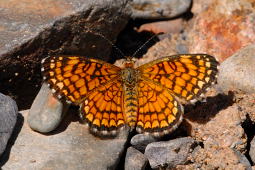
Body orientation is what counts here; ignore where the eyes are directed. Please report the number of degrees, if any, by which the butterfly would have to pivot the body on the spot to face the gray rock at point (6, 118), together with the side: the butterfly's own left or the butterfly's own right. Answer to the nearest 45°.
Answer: approximately 90° to the butterfly's own left

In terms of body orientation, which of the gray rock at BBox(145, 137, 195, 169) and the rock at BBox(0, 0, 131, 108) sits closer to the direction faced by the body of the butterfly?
the rock

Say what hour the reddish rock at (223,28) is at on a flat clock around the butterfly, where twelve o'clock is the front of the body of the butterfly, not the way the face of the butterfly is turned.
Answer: The reddish rock is roughly at 1 o'clock from the butterfly.

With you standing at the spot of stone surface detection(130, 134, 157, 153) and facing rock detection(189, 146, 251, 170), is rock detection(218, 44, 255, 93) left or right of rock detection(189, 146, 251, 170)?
left

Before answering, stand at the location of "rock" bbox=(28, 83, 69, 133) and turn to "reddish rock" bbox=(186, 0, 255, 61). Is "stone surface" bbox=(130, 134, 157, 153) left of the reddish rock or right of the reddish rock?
right

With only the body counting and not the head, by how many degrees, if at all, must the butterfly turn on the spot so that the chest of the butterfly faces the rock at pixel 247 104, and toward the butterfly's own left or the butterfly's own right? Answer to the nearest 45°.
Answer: approximately 90° to the butterfly's own right

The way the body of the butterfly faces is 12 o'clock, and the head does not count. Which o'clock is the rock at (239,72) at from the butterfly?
The rock is roughly at 2 o'clock from the butterfly.

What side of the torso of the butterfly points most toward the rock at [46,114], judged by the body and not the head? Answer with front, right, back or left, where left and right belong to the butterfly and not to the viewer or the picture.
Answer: left

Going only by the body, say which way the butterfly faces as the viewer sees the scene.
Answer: away from the camera

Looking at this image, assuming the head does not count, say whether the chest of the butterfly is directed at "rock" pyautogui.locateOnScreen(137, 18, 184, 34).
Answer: yes

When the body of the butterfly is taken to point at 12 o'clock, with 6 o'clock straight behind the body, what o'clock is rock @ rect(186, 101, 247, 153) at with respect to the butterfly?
The rock is roughly at 3 o'clock from the butterfly.

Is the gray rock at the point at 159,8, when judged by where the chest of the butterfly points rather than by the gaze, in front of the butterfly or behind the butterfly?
in front

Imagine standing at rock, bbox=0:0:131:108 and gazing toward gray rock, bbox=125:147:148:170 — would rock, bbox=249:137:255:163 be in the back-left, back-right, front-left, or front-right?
front-left
